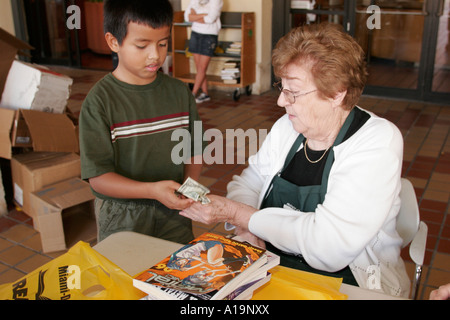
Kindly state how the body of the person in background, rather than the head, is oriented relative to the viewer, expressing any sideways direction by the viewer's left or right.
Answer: facing the viewer and to the left of the viewer

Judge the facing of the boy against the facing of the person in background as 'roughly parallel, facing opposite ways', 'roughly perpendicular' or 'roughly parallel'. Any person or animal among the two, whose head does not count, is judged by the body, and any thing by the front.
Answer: roughly perpendicular

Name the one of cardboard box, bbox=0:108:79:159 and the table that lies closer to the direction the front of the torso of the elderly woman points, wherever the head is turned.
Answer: the table

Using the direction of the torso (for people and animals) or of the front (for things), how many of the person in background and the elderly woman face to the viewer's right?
0

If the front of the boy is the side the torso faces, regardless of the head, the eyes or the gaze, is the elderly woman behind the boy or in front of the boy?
in front

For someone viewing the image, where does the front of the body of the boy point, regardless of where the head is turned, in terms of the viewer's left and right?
facing the viewer and to the right of the viewer

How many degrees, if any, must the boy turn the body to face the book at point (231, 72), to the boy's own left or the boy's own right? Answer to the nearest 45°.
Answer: approximately 135° to the boy's own left

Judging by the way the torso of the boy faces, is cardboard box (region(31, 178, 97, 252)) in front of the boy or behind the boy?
behind

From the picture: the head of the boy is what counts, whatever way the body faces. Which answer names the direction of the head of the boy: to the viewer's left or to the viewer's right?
to the viewer's right

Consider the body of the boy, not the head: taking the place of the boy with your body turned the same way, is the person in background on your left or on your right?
on your left

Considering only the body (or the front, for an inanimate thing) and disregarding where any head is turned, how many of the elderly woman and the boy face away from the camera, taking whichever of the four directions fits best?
0
